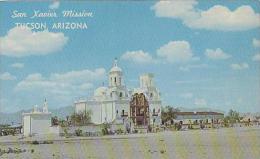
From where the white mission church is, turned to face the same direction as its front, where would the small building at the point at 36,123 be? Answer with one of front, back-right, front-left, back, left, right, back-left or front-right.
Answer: right

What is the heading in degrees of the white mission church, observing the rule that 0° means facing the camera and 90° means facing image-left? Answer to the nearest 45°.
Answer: approximately 315°

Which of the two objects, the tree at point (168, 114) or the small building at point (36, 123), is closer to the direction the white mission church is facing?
the tree

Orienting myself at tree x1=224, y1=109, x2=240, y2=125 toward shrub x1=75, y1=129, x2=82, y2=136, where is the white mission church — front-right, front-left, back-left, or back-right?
front-right

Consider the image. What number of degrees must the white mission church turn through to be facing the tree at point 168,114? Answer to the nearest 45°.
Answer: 0° — it already faces it

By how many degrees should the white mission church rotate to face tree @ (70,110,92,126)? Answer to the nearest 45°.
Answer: approximately 90° to its right

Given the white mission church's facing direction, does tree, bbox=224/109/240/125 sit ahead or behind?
ahead
